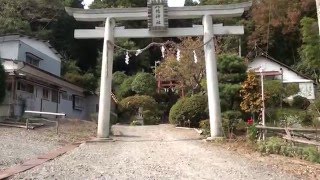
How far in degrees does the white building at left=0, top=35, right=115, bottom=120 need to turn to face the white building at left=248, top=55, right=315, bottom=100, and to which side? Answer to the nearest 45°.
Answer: approximately 45° to its left

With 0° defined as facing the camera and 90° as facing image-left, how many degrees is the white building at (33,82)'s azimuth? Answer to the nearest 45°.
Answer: approximately 315°

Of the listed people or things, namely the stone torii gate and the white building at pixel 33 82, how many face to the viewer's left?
0

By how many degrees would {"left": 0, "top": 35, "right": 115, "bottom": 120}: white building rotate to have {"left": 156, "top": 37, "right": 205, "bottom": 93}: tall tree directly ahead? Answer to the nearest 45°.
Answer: approximately 45° to its left

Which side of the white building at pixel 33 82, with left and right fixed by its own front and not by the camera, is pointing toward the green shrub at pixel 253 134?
front

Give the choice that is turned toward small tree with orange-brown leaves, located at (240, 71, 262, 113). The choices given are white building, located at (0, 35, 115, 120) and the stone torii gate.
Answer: the white building

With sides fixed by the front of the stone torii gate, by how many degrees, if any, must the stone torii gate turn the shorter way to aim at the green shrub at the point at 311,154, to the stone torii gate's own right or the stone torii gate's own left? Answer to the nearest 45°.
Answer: approximately 45° to the stone torii gate's own left

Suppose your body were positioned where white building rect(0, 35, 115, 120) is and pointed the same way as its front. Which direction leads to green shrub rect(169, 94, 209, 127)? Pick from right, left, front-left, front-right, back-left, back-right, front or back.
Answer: front

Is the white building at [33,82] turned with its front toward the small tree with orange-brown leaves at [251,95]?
yes

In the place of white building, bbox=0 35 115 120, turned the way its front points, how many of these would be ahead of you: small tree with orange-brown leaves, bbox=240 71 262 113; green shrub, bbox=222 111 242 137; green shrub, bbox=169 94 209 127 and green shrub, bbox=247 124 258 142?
4

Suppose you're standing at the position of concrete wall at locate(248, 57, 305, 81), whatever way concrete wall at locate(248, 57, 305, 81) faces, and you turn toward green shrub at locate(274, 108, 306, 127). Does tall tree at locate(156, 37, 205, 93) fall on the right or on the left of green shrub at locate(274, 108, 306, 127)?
right

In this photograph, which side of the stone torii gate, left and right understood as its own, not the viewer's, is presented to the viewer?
front

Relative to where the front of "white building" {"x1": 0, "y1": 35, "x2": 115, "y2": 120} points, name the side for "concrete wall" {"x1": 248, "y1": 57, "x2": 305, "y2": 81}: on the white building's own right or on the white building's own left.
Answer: on the white building's own left
